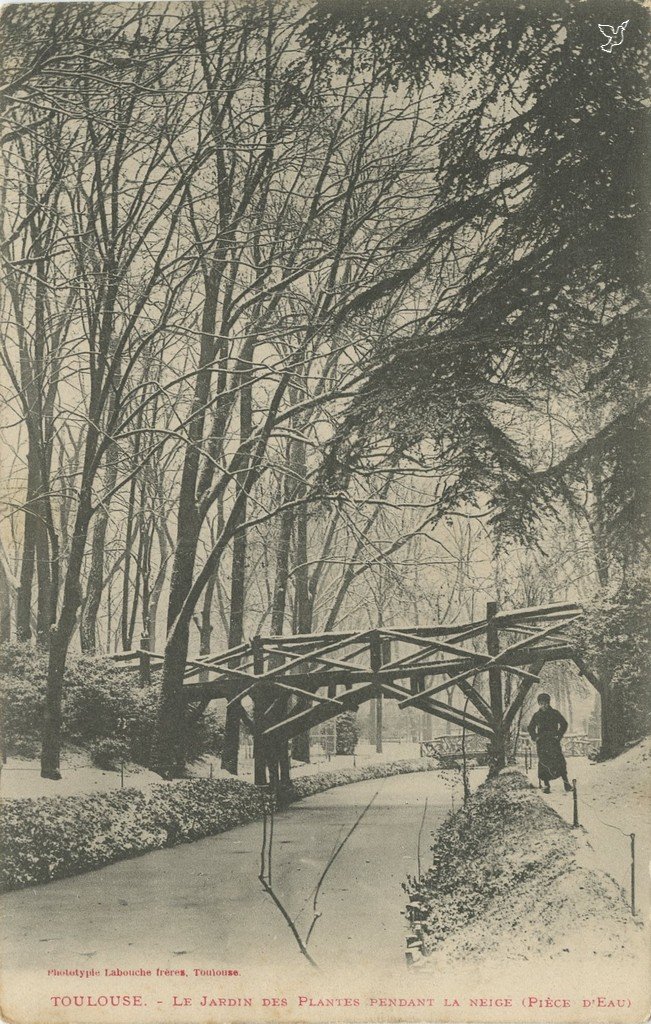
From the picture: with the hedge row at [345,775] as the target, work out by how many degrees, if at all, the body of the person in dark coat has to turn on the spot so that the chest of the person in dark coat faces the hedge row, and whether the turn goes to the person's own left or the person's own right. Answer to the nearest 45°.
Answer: approximately 135° to the person's own right

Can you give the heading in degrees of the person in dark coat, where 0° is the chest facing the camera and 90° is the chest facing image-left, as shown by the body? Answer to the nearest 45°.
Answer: approximately 0°

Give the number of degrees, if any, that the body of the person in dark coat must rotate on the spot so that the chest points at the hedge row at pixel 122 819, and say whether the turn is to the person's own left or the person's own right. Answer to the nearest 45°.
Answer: approximately 90° to the person's own right

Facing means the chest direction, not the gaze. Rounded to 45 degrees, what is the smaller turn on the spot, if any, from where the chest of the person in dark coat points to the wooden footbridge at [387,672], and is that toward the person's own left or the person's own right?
approximately 135° to the person's own right
